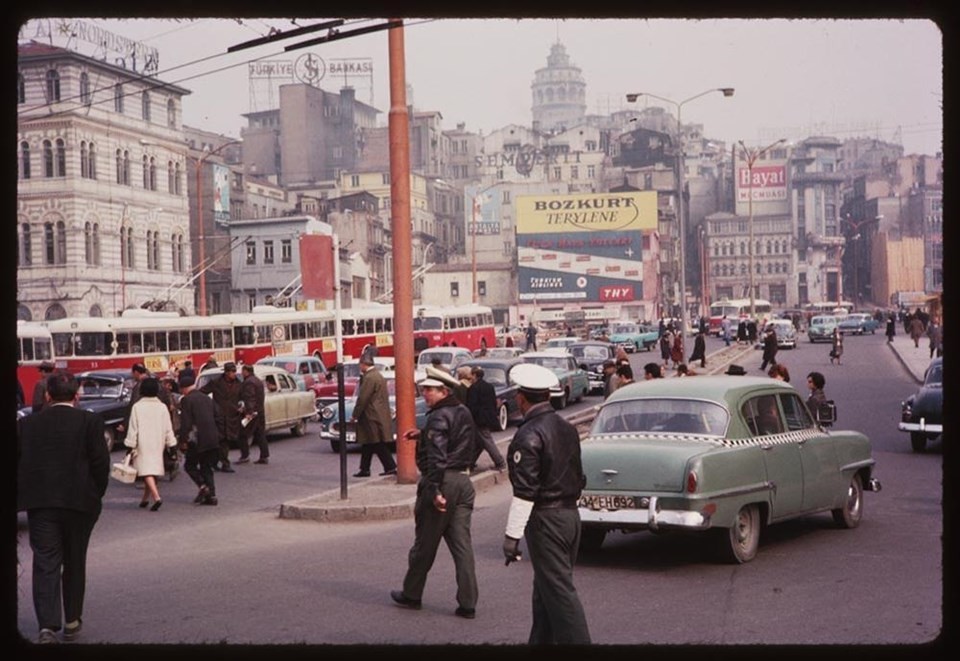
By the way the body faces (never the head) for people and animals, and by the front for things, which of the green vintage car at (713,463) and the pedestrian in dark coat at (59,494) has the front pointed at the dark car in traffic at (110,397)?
the pedestrian in dark coat

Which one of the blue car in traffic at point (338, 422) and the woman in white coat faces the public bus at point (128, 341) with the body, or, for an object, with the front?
the woman in white coat

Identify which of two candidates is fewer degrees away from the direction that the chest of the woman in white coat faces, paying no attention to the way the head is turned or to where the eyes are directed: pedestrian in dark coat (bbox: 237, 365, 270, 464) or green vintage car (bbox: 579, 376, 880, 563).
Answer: the pedestrian in dark coat

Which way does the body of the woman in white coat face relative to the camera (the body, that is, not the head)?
away from the camera

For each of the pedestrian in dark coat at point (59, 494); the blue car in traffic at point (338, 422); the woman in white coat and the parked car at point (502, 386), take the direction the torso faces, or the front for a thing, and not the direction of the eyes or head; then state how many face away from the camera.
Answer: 2

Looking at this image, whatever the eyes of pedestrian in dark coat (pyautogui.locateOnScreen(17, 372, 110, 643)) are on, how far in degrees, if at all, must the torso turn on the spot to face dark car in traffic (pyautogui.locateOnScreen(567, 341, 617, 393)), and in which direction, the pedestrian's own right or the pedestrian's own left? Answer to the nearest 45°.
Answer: approximately 45° to the pedestrian's own right

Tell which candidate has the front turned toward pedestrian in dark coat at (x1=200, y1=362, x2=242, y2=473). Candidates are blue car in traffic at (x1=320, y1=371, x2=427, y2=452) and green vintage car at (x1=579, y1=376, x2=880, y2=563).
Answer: the blue car in traffic

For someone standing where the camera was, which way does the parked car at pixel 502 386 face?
facing the viewer and to the left of the viewer

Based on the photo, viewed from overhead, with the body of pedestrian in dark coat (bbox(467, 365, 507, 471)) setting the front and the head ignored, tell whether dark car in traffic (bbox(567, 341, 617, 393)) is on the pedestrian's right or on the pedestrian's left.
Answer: on the pedestrian's right

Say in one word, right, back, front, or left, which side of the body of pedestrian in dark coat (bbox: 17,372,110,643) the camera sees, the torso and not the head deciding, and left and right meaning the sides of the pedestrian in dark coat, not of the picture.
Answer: back

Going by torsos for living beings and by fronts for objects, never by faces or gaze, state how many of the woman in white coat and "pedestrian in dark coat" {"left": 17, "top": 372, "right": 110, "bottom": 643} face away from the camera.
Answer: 2

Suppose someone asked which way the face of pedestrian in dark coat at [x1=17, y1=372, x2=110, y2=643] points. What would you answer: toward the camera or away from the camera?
away from the camera

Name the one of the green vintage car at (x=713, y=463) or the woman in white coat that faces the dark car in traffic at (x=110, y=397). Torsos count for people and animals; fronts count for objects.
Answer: the woman in white coat

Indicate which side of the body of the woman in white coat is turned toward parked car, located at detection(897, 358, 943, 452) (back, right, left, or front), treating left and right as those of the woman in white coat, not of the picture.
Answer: right

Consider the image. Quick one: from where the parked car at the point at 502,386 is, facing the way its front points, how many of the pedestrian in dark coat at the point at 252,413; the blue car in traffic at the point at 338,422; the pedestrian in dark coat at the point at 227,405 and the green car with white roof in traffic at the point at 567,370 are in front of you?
3
